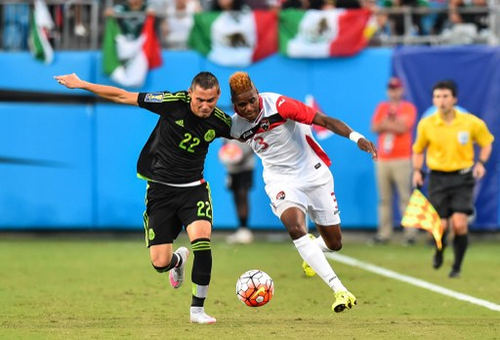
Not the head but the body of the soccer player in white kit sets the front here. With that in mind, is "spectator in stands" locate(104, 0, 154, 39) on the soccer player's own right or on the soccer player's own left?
on the soccer player's own right

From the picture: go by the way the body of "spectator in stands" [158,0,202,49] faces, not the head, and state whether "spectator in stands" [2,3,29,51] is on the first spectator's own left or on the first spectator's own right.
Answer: on the first spectator's own right

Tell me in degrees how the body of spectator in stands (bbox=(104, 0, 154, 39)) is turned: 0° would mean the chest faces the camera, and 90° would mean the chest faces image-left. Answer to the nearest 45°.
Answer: approximately 0°

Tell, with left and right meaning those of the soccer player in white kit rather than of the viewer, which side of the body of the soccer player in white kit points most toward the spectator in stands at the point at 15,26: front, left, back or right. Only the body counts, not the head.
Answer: back

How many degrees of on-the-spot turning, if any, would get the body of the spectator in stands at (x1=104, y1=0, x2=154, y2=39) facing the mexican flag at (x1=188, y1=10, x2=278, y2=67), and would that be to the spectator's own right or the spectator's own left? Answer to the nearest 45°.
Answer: approximately 90° to the spectator's own left

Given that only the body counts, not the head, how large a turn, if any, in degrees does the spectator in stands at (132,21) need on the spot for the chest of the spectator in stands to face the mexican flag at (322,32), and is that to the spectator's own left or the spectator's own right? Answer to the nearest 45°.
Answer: approximately 90° to the spectator's own left

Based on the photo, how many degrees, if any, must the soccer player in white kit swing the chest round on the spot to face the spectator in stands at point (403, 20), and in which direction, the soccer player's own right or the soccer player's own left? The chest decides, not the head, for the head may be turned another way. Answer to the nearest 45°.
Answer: approximately 135° to the soccer player's own right

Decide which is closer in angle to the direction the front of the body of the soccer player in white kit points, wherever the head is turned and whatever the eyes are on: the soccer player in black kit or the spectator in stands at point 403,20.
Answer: the soccer player in black kit

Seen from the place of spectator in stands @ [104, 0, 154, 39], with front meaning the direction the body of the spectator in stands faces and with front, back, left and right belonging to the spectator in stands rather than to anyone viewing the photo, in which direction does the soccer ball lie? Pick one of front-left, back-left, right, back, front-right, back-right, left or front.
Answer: front

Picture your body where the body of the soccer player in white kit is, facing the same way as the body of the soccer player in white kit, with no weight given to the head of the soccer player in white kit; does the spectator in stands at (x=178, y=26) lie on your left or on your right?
on your right

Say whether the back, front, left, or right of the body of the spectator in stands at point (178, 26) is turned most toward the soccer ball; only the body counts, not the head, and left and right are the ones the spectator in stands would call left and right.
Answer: front
